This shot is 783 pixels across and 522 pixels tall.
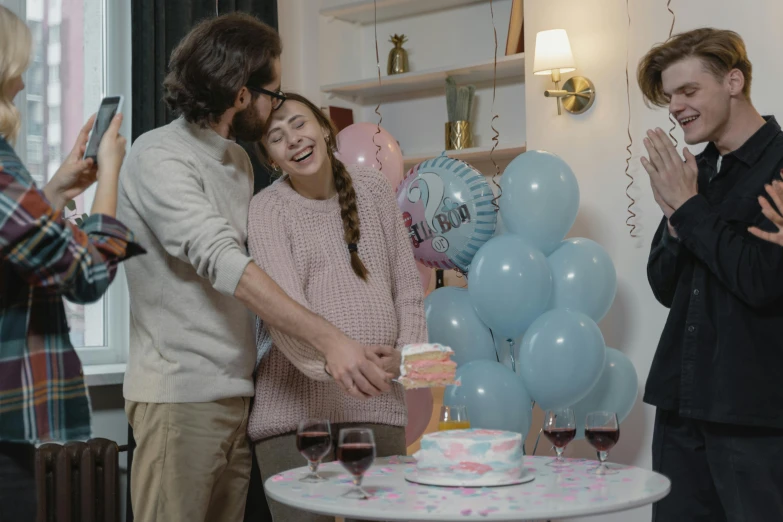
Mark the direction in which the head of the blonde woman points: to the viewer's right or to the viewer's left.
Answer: to the viewer's right

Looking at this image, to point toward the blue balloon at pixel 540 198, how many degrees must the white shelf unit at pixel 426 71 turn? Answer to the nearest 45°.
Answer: approximately 45° to its left

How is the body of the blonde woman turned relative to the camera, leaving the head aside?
to the viewer's right

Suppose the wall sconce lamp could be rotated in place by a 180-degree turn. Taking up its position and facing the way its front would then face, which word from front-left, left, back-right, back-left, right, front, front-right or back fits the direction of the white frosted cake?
back-right

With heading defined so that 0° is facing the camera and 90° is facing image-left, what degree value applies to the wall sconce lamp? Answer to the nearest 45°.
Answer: approximately 45°

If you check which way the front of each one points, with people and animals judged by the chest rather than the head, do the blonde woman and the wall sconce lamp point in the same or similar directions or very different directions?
very different directions

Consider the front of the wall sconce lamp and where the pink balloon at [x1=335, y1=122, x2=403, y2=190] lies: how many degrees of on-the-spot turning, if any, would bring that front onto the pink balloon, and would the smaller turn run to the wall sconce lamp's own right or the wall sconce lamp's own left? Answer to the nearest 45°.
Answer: approximately 45° to the wall sconce lamp's own right

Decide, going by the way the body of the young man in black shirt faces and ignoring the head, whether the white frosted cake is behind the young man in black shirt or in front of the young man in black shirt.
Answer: in front

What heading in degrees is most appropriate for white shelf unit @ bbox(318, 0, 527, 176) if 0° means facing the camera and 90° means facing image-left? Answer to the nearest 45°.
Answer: approximately 45°

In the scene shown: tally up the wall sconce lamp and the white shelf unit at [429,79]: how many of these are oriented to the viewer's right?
0

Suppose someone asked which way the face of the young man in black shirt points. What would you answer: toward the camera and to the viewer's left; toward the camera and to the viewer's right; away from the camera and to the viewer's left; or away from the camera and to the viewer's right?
toward the camera and to the viewer's left

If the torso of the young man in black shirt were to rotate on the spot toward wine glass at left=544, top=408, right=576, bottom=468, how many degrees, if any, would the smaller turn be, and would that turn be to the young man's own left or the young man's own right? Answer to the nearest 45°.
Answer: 0° — they already face it

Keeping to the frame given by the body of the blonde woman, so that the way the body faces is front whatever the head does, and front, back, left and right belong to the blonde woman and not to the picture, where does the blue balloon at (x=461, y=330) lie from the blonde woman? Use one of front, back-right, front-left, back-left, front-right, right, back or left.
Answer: front-left

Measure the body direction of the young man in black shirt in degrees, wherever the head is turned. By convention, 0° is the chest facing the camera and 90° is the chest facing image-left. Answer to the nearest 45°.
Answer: approximately 45°

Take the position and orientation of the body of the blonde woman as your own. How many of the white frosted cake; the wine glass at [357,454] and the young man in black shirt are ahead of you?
3
